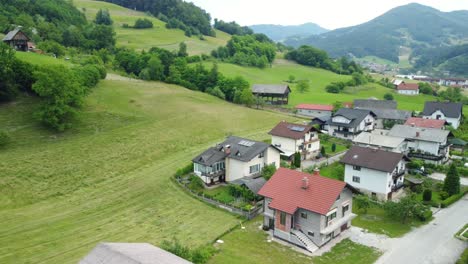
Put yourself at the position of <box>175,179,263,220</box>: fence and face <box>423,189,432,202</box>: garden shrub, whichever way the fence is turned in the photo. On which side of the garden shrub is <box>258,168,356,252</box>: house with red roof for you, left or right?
right

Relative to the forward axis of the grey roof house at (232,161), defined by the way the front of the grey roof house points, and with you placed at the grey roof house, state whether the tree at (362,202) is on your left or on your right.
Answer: on your left

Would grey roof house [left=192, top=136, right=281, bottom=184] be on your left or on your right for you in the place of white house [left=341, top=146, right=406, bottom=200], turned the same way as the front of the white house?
on your right

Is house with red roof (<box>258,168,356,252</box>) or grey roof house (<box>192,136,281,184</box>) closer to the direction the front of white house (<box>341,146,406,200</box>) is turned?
the house with red roof

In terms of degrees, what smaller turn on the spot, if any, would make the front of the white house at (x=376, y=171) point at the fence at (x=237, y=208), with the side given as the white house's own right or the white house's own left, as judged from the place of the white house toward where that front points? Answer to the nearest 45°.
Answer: approximately 90° to the white house's own right

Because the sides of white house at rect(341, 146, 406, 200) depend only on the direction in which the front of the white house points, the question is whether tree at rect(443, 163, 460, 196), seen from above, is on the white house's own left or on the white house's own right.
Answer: on the white house's own left

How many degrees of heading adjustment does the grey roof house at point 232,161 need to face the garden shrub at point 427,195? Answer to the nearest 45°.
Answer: approximately 135° to its left

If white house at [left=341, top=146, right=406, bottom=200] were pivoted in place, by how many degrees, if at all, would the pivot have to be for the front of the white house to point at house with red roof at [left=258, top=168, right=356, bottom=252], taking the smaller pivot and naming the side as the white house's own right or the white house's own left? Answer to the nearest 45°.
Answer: approximately 45° to the white house's own right
